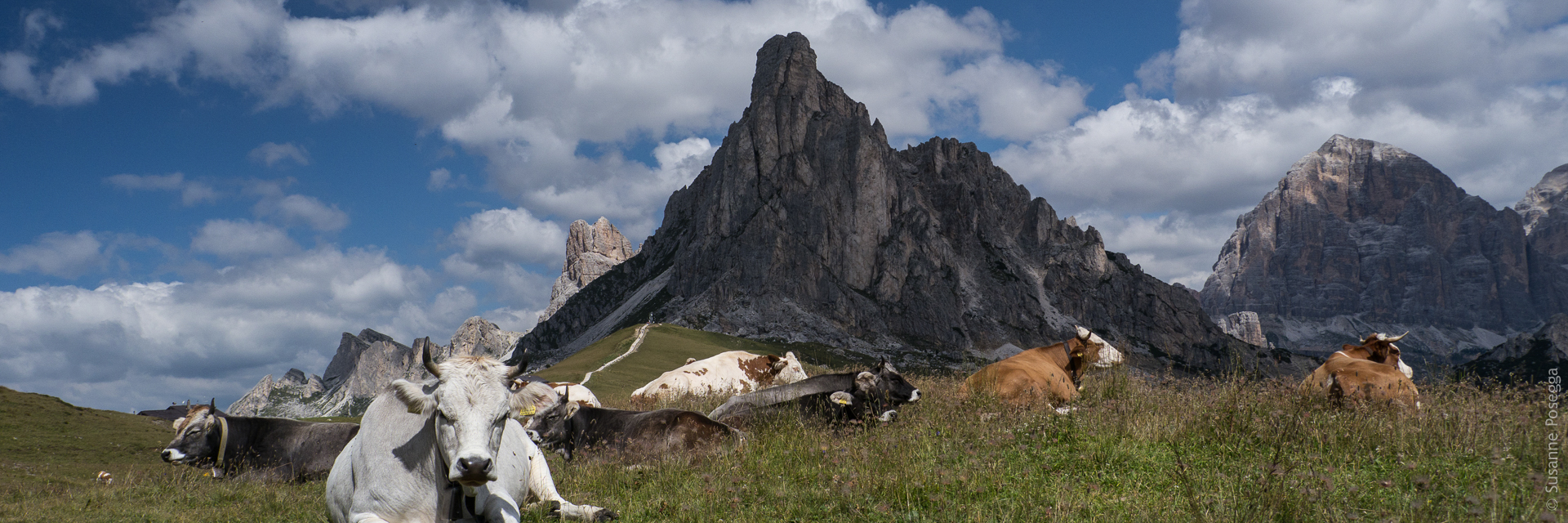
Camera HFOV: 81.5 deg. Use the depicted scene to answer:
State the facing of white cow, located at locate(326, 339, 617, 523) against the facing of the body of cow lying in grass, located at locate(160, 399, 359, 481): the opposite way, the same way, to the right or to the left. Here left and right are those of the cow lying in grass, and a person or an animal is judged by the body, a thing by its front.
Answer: to the left

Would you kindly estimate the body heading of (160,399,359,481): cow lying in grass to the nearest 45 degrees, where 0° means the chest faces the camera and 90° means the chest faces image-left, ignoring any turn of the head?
approximately 90°

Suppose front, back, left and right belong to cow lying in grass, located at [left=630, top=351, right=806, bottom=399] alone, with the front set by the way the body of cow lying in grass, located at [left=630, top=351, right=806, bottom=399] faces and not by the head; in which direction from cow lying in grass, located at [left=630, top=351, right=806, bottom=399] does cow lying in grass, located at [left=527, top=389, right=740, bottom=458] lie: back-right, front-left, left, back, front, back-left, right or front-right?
right

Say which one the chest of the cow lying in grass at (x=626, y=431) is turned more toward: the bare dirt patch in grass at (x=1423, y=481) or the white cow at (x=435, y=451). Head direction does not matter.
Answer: the white cow

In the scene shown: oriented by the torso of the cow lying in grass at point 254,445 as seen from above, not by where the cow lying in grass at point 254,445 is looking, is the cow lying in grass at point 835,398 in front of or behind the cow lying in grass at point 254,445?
behind

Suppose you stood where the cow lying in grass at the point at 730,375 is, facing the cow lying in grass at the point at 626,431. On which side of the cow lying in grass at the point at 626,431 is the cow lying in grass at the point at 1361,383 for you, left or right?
left

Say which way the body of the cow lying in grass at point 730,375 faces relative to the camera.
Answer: to the viewer's right

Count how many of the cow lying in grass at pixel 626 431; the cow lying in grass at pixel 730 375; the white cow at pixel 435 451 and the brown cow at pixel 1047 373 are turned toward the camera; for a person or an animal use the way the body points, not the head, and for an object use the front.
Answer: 1

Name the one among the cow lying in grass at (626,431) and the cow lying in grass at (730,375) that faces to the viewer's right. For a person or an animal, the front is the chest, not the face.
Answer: the cow lying in grass at (730,375)

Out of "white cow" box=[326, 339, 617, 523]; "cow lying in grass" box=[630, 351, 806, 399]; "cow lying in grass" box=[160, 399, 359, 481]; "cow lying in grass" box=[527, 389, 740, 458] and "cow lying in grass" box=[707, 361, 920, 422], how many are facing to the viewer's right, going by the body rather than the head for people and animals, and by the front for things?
2

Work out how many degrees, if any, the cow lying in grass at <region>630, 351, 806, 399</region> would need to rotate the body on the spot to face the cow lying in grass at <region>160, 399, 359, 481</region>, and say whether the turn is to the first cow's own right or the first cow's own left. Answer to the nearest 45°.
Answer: approximately 135° to the first cow's own right

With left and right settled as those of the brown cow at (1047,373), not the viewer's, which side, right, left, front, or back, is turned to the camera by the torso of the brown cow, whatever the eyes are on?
right

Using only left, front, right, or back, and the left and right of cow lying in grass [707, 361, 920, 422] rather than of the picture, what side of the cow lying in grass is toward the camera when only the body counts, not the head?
right

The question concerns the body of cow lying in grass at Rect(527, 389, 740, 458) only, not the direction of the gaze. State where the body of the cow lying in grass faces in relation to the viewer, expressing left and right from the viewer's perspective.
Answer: facing to the left of the viewer

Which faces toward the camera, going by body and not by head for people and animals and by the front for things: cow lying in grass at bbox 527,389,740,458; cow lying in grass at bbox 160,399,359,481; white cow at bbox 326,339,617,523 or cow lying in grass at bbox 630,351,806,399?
the white cow
